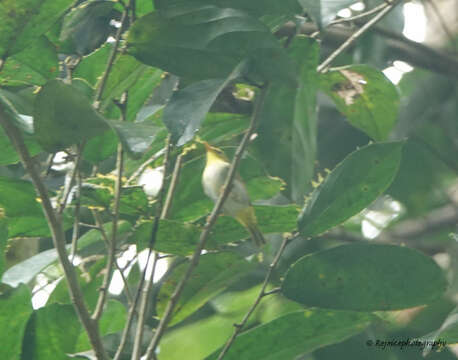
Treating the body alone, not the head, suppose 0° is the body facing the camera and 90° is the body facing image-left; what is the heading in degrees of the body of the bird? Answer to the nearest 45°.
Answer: approximately 90°
